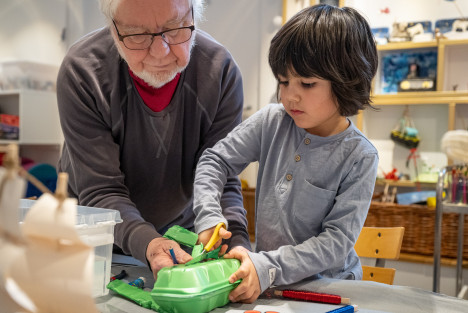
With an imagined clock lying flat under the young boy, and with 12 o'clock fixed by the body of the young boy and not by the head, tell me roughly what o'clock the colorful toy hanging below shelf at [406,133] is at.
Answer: The colorful toy hanging below shelf is roughly at 5 o'clock from the young boy.

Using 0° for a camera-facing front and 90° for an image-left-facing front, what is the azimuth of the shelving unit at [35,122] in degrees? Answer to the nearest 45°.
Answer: approximately 45°

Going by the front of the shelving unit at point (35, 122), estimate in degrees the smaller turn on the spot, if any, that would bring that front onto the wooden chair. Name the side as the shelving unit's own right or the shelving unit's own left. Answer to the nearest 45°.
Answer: approximately 45° to the shelving unit's own left

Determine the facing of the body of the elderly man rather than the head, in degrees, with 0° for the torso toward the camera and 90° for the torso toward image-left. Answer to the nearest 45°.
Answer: approximately 0°
